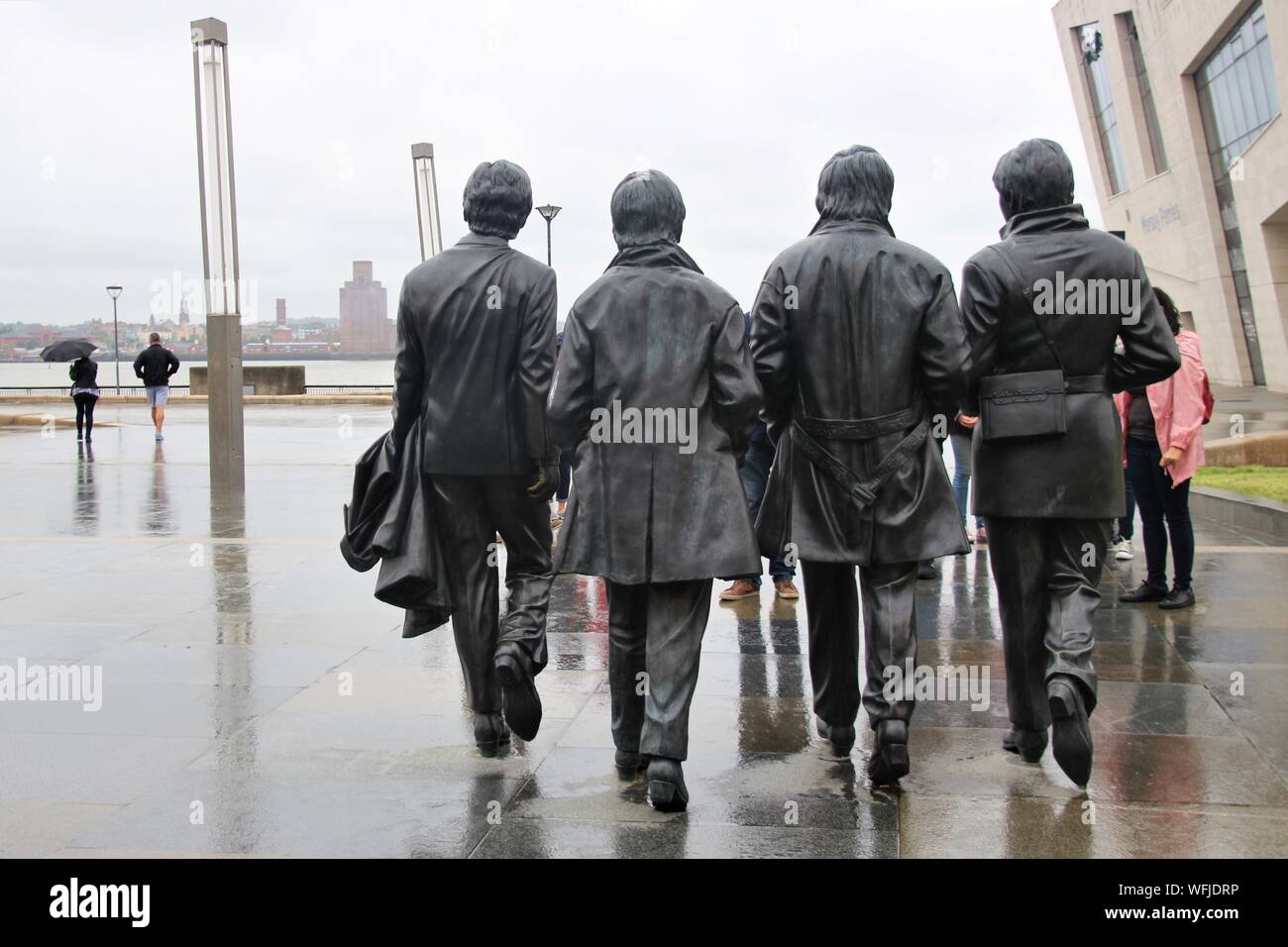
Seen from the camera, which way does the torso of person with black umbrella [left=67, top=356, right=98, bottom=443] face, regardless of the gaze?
away from the camera

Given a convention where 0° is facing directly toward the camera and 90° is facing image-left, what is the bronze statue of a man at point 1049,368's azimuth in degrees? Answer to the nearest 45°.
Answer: approximately 180°

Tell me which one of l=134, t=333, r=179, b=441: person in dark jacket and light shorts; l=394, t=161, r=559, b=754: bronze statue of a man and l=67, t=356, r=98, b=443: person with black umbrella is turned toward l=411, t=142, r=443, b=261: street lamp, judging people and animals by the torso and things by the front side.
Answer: the bronze statue of a man

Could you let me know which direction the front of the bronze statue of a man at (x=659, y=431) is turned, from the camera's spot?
facing away from the viewer

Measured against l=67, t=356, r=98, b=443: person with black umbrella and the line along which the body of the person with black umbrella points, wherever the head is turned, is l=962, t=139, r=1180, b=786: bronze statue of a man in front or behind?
behind

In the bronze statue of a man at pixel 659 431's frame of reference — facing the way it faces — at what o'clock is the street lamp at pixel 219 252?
The street lamp is roughly at 11 o'clock from the bronze statue of a man.

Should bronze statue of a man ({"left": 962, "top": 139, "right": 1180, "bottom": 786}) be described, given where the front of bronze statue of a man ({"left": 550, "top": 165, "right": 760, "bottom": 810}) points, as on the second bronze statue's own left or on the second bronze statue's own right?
on the second bronze statue's own right

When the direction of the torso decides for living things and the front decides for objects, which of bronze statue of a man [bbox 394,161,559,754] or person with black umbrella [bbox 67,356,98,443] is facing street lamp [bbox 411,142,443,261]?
the bronze statue of a man

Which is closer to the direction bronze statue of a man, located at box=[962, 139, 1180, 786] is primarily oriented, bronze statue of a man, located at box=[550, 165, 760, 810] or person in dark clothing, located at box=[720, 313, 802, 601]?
the person in dark clothing

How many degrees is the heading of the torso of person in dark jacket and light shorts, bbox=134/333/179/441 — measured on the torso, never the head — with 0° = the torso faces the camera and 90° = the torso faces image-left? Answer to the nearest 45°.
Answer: approximately 180°
